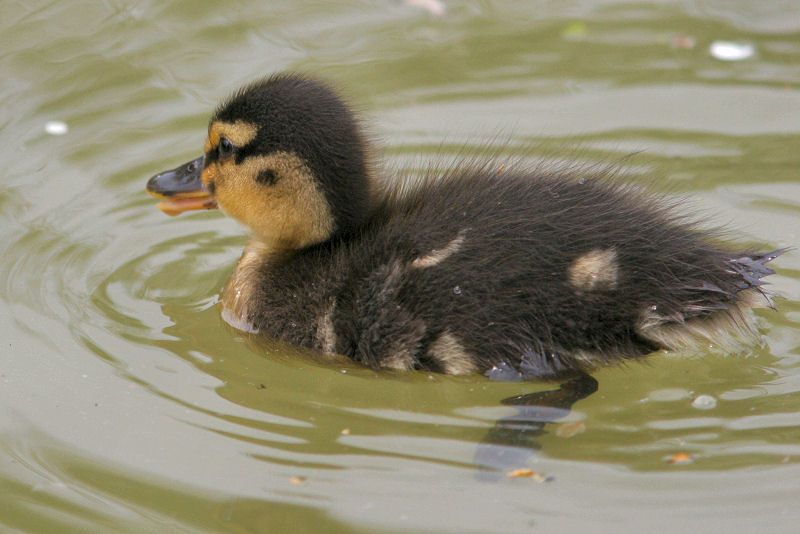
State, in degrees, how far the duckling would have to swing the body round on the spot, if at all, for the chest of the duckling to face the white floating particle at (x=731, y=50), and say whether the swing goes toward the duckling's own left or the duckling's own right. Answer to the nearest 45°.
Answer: approximately 135° to the duckling's own right

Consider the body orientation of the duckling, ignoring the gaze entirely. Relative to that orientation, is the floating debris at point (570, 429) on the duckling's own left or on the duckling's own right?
on the duckling's own left

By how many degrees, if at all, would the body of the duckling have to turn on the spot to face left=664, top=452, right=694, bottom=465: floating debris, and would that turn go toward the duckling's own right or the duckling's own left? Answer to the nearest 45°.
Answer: approximately 135° to the duckling's own left

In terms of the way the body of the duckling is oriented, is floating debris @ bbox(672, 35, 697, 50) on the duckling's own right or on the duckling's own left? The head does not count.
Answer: on the duckling's own right

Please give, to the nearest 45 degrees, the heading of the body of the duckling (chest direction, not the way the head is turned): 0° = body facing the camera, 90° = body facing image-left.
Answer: approximately 90°

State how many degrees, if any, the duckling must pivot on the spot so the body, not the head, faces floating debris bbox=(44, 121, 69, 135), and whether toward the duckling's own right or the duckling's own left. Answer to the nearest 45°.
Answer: approximately 45° to the duckling's own right

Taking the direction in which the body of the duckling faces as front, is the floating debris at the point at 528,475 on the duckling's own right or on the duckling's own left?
on the duckling's own left
